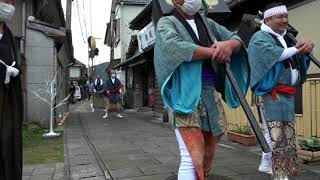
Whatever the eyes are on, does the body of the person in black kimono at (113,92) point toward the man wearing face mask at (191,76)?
yes

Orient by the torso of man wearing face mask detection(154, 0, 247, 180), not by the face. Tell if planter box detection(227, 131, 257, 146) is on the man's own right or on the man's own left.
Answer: on the man's own left

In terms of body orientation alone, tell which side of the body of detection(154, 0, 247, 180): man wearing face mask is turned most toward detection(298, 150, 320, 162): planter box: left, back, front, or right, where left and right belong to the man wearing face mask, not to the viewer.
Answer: left

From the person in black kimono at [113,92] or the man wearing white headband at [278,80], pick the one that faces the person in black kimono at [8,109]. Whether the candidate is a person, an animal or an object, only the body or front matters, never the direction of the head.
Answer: the person in black kimono at [113,92]

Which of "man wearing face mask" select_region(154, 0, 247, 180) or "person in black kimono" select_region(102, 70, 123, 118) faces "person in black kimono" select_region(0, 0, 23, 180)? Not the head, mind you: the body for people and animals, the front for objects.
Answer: "person in black kimono" select_region(102, 70, 123, 118)

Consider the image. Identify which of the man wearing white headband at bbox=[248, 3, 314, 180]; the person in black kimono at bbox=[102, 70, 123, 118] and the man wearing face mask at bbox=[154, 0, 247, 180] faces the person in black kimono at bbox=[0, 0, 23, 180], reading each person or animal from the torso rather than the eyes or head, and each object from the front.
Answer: the person in black kimono at bbox=[102, 70, 123, 118]

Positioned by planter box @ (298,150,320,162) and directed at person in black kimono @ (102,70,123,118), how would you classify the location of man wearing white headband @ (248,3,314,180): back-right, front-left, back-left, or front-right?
back-left

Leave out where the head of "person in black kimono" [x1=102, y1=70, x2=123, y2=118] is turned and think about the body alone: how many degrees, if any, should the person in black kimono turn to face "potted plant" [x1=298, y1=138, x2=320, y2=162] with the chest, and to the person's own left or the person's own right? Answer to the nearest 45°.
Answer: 0° — they already face it

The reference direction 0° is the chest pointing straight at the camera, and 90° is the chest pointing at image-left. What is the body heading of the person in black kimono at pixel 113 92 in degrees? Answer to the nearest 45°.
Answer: approximately 0°
